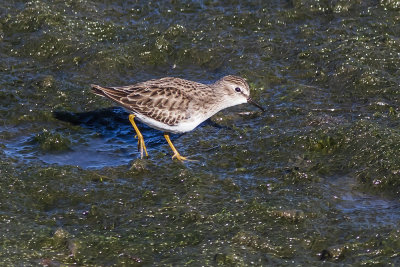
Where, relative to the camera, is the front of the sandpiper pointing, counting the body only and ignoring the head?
to the viewer's right
